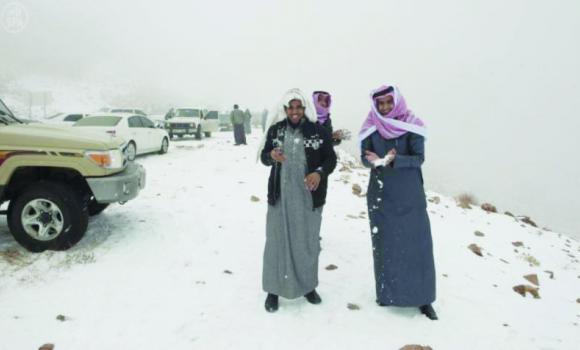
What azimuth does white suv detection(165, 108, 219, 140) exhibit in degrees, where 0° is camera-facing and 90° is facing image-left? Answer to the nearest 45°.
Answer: approximately 45°

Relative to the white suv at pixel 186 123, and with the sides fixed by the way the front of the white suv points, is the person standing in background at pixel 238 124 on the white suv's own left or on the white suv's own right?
on the white suv's own left

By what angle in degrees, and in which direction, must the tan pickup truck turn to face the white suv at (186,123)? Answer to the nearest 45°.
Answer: approximately 90° to its left

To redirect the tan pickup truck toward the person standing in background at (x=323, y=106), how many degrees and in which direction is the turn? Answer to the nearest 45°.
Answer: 0° — it already faces them

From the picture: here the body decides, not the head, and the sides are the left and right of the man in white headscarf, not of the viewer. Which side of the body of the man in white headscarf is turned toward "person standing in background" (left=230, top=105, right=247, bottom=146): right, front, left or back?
back

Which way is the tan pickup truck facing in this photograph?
to the viewer's right

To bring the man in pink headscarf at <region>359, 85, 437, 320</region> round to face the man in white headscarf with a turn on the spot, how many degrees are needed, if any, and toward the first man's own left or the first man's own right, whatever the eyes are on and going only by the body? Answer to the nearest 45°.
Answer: approximately 45° to the first man's own right

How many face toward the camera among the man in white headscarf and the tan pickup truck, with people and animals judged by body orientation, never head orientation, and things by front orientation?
1

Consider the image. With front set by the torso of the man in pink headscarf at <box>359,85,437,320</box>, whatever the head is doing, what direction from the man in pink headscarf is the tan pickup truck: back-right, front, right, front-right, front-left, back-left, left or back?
front-right
